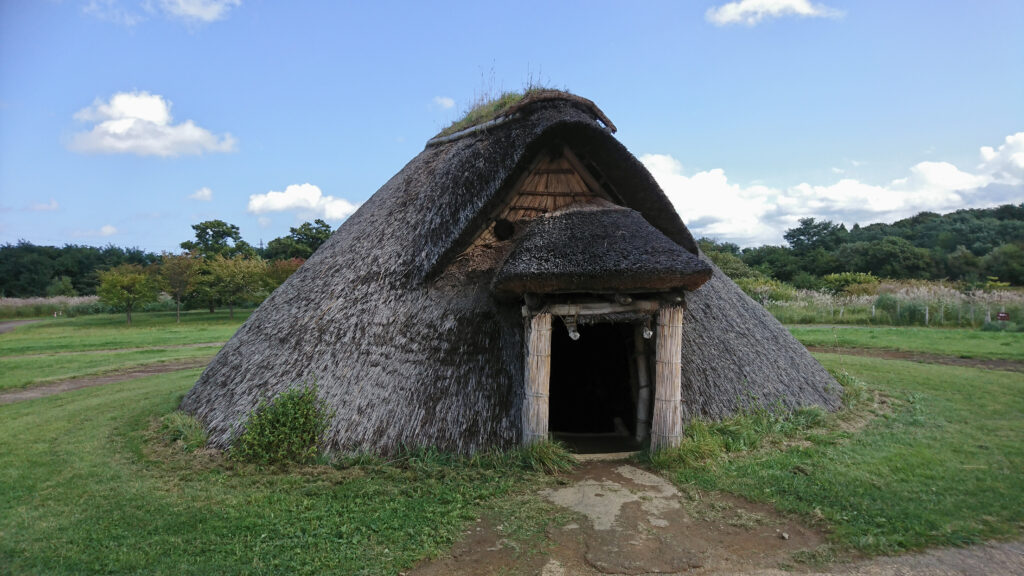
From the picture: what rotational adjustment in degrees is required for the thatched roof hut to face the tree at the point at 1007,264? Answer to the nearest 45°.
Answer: approximately 90° to its left

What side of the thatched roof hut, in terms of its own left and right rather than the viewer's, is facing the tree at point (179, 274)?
back

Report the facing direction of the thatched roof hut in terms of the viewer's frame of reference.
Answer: facing the viewer and to the right of the viewer

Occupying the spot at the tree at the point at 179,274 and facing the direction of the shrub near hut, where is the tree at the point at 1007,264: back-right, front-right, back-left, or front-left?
front-left

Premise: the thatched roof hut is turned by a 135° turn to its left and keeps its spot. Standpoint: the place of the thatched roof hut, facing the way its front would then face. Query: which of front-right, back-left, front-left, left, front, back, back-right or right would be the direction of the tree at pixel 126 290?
front-left

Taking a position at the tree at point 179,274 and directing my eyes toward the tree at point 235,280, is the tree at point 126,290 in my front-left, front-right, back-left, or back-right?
back-right

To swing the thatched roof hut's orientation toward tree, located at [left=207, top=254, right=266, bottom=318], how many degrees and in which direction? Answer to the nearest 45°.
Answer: approximately 180°

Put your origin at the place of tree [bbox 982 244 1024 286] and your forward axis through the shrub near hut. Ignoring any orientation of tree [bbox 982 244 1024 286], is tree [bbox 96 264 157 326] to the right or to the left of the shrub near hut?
right
